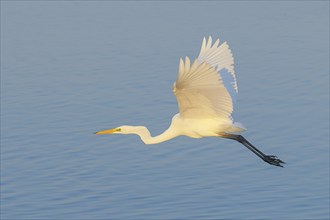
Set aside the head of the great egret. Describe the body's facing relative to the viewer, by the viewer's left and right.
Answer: facing to the left of the viewer
